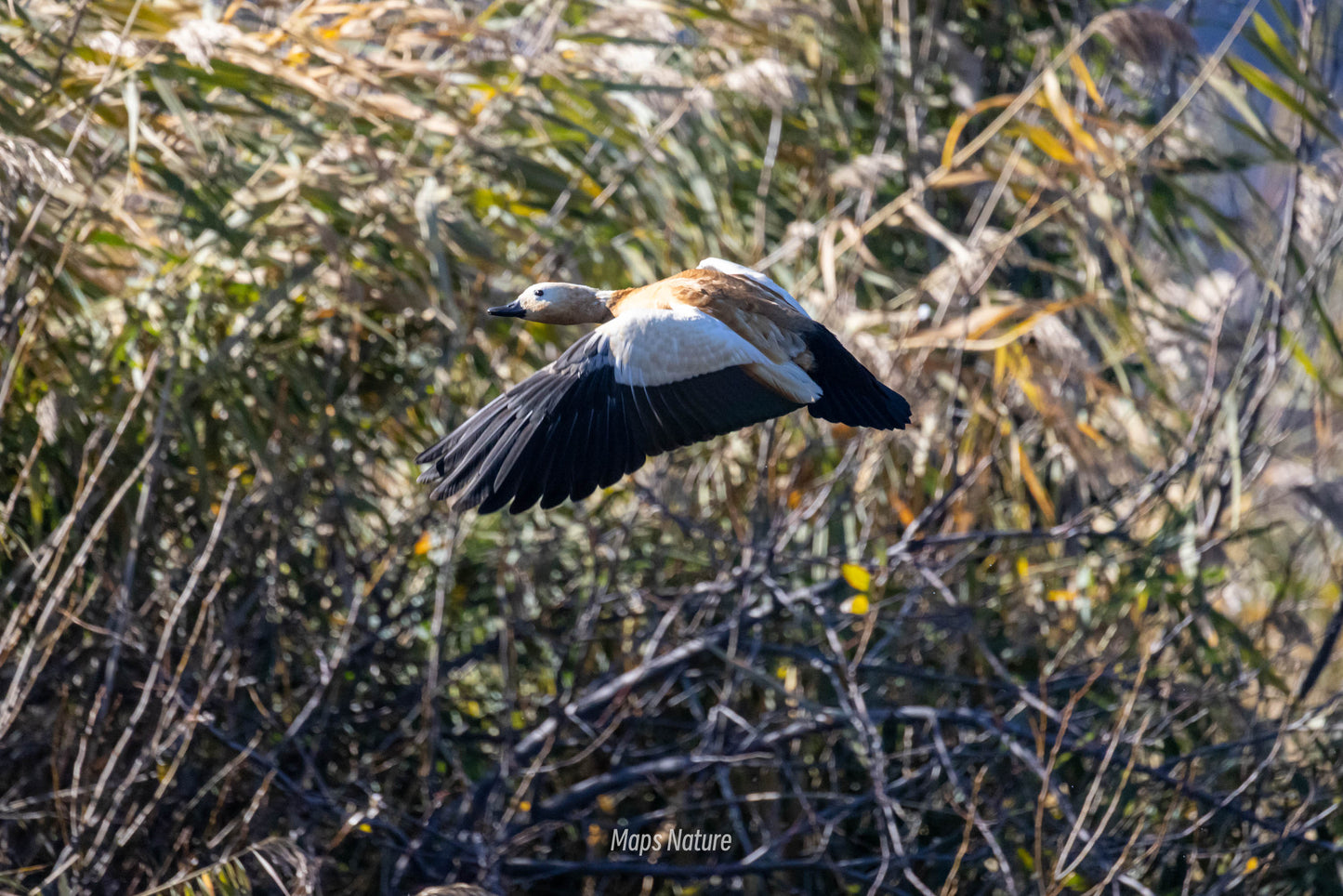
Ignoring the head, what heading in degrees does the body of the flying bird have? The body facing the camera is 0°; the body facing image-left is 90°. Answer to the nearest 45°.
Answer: approximately 90°
